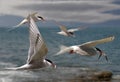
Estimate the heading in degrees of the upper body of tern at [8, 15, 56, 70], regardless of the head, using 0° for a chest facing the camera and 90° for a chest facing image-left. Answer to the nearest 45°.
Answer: approximately 270°
